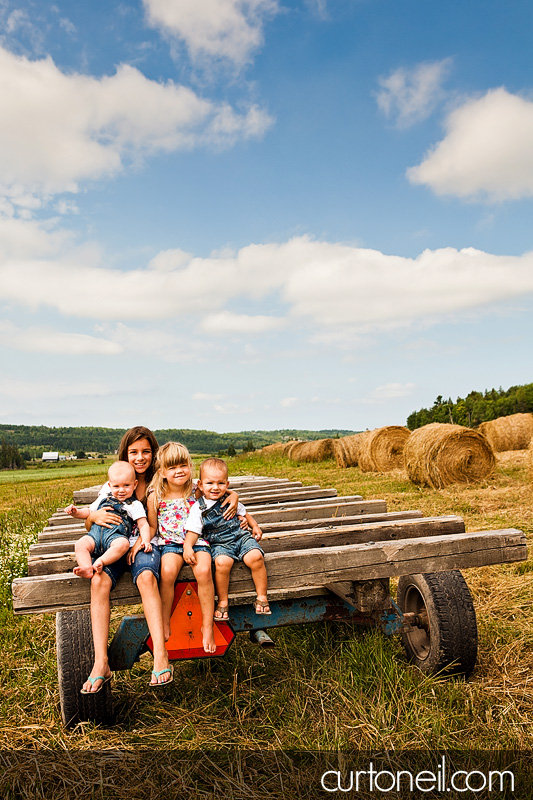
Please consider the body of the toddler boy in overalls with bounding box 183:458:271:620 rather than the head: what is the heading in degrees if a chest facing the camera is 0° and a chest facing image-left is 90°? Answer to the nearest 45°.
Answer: approximately 0°

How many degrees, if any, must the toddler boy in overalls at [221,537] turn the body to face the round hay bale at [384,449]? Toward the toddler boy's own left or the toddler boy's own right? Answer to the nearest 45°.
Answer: approximately 180°

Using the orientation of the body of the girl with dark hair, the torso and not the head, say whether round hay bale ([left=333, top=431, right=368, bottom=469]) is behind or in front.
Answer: behind

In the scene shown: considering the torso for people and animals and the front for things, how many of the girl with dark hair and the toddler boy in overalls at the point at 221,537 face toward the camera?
2

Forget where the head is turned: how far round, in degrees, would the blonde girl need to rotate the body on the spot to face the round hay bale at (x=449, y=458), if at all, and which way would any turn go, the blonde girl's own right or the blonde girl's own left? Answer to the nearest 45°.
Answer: approximately 135° to the blonde girl's own left

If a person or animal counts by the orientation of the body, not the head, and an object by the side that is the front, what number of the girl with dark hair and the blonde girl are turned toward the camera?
2

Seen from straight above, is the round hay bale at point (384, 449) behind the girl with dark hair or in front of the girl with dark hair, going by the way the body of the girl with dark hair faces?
behind
